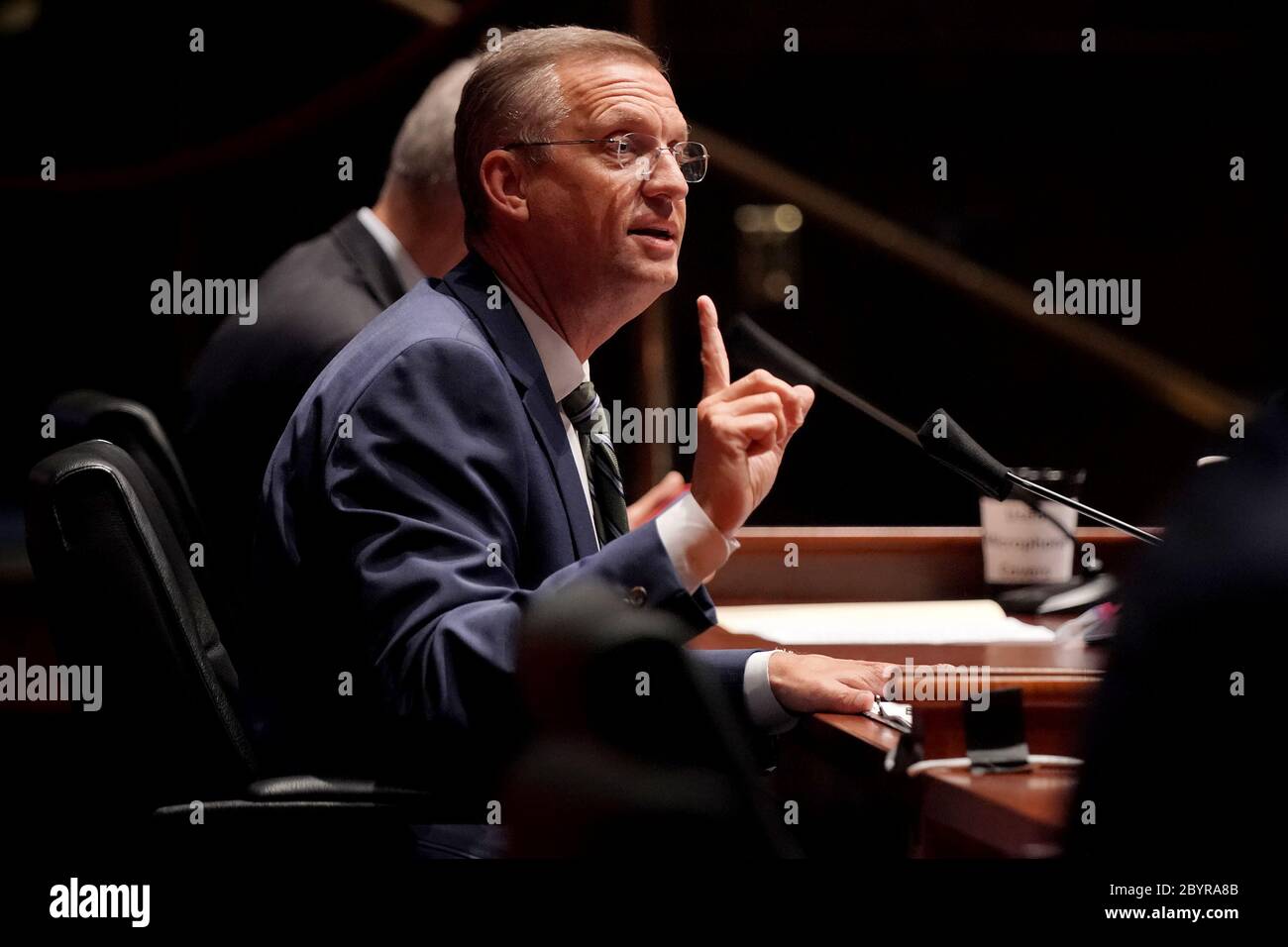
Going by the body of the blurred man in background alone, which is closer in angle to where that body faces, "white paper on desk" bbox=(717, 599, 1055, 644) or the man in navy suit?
the white paper on desk

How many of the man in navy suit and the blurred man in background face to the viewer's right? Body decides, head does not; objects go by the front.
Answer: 2

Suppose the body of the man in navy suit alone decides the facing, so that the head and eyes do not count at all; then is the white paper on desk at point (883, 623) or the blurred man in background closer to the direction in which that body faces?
the white paper on desk

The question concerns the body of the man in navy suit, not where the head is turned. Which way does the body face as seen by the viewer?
to the viewer's right

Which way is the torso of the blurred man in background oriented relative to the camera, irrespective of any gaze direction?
to the viewer's right

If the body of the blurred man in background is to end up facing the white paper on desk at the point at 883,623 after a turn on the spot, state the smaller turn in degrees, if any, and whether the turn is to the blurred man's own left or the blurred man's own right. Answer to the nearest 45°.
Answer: approximately 45° to the blurred man's own right
